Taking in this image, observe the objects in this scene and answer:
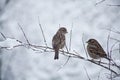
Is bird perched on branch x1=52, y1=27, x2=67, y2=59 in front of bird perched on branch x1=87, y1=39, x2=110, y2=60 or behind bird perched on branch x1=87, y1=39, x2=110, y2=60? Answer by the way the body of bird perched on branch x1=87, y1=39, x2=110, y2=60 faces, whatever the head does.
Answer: in front

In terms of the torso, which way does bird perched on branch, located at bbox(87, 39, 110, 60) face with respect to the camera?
to the viewer's left

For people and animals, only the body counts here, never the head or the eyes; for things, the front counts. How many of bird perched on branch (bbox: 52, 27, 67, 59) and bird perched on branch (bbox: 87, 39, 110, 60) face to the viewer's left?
1

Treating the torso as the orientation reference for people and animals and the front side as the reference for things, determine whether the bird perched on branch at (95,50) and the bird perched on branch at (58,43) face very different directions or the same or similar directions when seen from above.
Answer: very different directions
